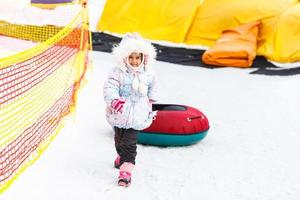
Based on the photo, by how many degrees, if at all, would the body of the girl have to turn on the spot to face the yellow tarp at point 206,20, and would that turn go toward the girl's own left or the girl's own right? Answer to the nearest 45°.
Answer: approximately 180°

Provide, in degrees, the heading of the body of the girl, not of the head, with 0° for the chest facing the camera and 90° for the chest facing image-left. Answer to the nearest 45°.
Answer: approximately 0°

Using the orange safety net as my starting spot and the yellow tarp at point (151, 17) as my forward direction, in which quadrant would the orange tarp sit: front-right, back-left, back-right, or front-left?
front-right

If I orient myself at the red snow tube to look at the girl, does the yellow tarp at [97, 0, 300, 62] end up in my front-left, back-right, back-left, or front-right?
back-right

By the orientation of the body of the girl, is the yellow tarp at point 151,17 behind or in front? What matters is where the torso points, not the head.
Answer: behind

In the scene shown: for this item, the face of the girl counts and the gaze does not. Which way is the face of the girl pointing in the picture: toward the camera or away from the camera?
toward the camera
